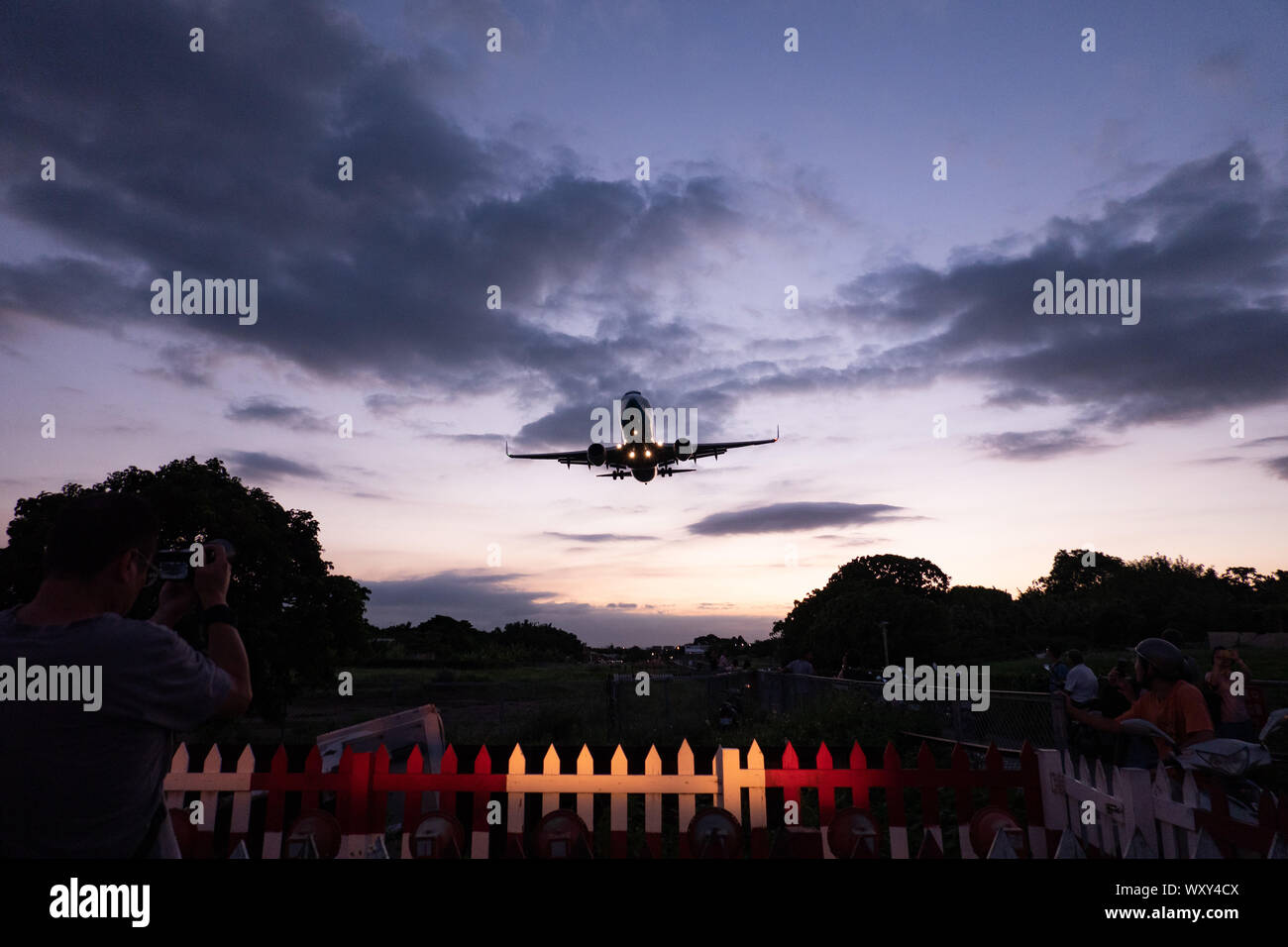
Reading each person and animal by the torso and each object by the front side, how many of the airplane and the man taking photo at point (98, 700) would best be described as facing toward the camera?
1

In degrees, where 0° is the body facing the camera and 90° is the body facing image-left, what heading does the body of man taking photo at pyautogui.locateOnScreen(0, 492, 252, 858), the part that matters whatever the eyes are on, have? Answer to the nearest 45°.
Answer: approximately 225°

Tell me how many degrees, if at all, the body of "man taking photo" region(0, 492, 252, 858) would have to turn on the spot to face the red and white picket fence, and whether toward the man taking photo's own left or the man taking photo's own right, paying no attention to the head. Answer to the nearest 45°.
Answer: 0° — they already face it

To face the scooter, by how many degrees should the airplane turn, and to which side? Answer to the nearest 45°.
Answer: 0° — it already faces it

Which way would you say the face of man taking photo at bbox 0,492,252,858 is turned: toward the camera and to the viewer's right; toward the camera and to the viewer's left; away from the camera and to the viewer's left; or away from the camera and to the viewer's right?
away from the camera and to the viewer's right

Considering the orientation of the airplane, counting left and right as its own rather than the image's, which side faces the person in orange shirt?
front

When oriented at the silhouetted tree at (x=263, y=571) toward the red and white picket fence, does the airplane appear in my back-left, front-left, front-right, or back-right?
back-left

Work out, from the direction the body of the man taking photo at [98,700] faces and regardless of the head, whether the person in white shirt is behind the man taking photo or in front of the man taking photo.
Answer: in front

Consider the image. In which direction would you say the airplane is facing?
toward the camera

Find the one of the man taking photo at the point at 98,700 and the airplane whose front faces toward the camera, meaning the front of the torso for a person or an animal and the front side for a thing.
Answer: the airplane
